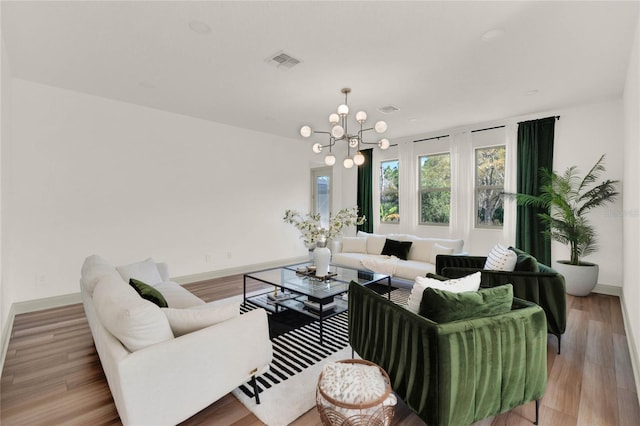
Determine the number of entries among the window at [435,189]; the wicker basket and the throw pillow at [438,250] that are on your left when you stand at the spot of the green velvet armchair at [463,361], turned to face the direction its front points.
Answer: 1

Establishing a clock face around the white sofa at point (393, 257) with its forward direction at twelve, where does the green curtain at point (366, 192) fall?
The green curtain is roughly at 4 o'clock from the white sofa.

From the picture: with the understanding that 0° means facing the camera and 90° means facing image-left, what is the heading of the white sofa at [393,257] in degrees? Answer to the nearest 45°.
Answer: approximately 45°

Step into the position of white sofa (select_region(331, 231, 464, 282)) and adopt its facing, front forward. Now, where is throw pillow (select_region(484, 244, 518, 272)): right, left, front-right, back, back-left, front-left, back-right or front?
left

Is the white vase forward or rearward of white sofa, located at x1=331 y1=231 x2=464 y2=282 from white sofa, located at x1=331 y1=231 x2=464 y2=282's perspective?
forward

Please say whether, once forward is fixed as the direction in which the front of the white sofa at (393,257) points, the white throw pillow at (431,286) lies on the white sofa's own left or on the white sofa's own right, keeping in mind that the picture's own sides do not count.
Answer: on the white sofa's own left

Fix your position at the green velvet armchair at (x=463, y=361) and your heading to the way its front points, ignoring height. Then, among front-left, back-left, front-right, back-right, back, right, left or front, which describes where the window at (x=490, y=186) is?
front-right

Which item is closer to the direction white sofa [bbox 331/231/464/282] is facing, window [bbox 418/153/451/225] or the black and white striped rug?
the black and white striped rug

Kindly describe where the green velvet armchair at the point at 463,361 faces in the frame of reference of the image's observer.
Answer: facing away from the viewer and to the left of the viewer
